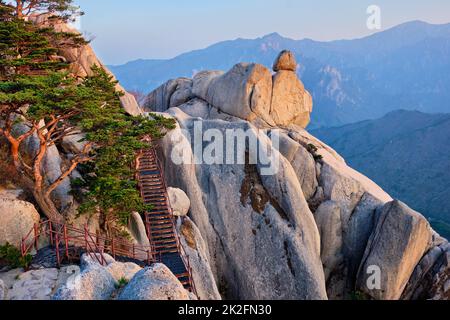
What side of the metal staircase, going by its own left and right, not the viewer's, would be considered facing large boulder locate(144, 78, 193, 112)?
back

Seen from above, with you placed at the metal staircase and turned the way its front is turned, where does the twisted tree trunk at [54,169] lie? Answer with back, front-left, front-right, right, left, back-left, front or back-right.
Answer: right

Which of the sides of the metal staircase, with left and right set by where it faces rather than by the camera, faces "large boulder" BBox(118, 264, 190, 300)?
front

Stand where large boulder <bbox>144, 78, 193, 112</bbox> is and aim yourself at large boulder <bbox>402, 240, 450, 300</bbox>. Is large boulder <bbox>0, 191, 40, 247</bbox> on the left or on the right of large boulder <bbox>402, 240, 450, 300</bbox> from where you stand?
right

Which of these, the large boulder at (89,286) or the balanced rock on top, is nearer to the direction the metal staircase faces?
the large boulder

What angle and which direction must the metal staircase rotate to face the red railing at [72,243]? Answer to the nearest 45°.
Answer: approximately 45° to its right
